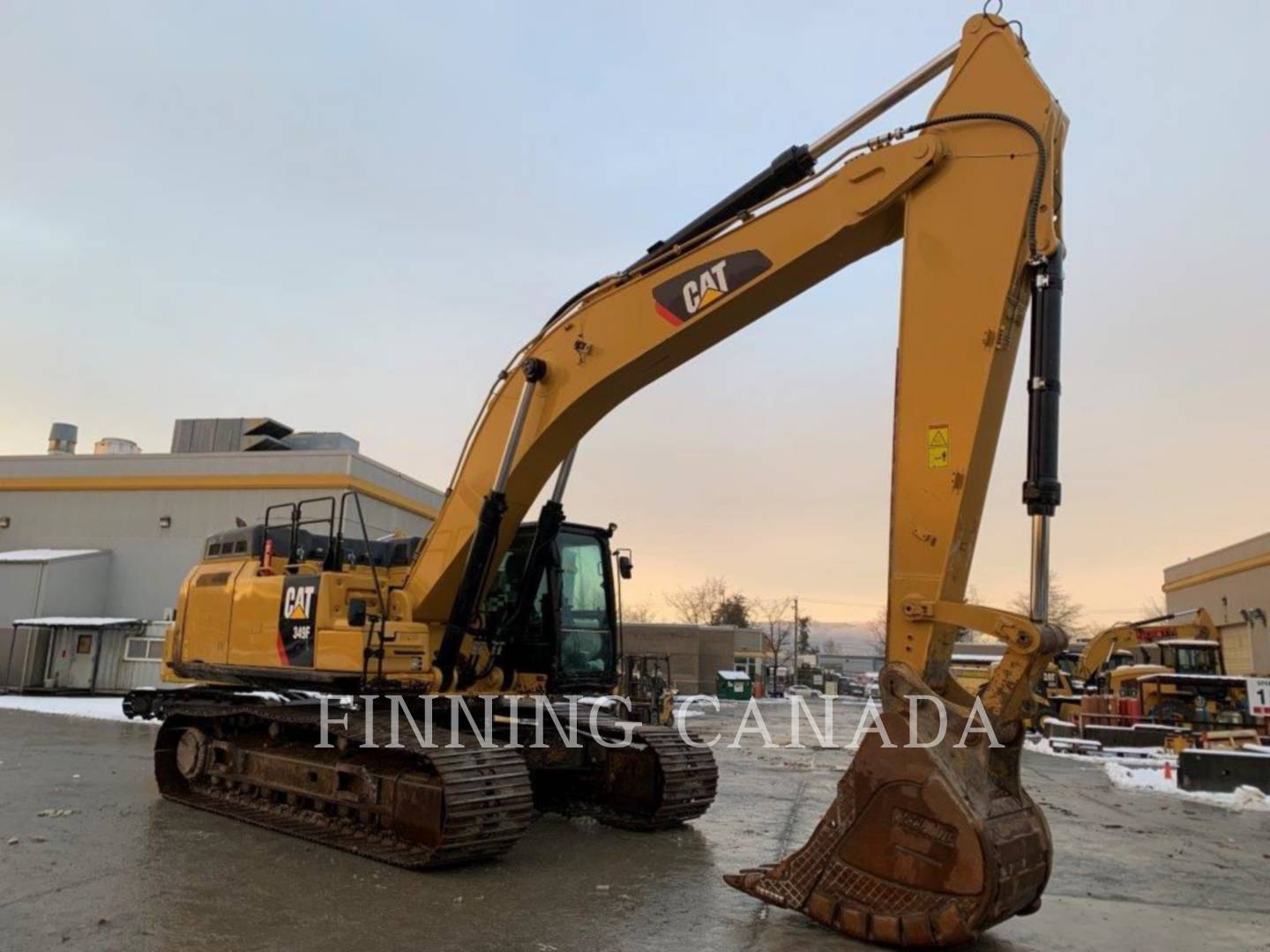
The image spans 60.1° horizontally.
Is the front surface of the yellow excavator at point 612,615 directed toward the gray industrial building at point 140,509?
no

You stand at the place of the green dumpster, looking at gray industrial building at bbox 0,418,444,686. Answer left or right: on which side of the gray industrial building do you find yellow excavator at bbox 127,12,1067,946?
left

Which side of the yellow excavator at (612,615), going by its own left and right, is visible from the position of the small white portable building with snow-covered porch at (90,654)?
back

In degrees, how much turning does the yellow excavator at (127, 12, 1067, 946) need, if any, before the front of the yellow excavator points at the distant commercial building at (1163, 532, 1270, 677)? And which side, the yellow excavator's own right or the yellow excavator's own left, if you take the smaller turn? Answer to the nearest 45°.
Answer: approximately 90° to the yellow excavator's own left

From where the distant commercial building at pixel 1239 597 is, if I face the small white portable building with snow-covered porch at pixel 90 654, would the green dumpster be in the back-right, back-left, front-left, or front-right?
front-right

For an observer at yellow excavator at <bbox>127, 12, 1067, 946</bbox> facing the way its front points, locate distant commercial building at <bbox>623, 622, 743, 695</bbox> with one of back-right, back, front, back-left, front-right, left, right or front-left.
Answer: back-left

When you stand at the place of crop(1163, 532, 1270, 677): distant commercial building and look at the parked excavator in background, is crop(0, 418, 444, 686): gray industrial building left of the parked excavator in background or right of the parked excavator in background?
right

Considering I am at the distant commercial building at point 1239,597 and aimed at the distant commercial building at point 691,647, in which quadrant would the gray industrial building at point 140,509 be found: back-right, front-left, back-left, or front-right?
front-left

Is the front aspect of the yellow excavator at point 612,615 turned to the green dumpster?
no

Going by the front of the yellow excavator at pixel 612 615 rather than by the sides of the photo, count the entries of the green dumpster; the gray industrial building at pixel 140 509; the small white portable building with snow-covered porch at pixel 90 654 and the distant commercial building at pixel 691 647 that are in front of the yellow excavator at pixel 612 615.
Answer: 0

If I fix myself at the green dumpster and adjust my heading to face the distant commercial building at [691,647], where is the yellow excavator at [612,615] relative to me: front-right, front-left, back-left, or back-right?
back-left

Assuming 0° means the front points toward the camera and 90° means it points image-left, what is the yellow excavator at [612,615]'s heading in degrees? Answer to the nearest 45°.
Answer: approximately 315°

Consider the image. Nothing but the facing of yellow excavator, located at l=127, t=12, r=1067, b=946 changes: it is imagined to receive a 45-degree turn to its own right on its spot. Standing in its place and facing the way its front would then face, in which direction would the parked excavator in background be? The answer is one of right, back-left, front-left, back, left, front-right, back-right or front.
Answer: back-left

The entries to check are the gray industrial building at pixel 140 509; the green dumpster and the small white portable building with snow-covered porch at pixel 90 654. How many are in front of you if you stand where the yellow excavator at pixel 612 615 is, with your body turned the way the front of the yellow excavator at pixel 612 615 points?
0
